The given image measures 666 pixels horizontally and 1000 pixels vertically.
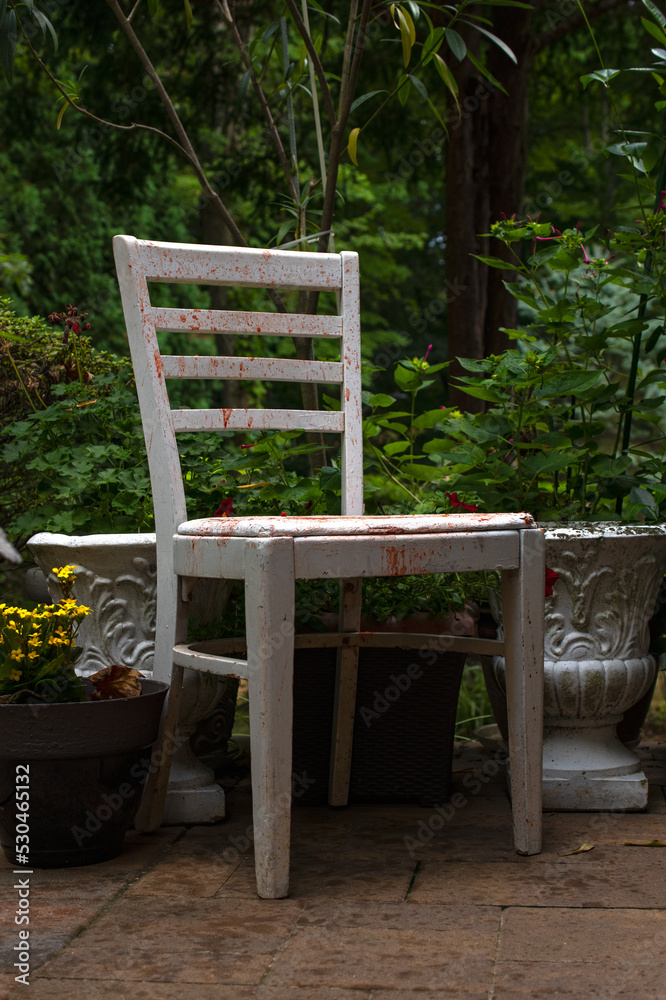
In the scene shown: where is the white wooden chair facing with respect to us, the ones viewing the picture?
facing the viewer and to the right of the viewer

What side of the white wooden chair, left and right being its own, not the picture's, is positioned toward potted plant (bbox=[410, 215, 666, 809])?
left
